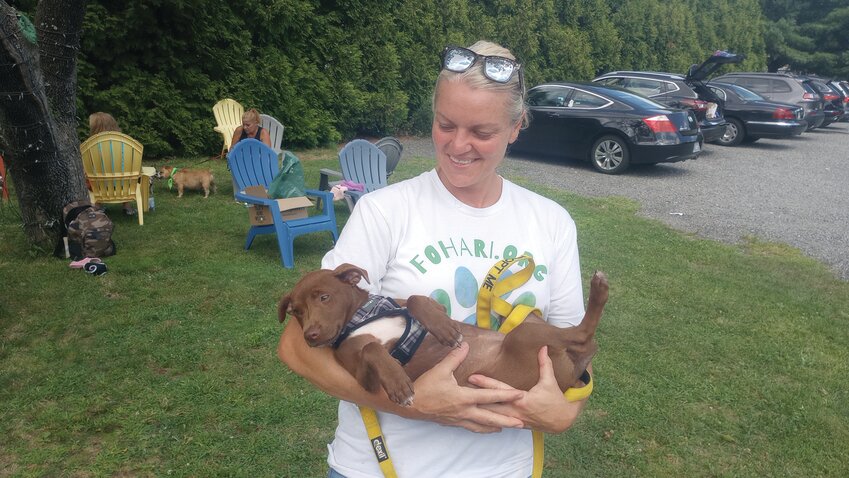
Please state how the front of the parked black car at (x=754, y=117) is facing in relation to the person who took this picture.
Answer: facing away from the viewer and to the left of the viewer

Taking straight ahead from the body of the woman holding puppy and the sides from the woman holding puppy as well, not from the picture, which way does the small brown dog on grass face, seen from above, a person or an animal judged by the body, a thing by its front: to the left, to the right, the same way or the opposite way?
to the right

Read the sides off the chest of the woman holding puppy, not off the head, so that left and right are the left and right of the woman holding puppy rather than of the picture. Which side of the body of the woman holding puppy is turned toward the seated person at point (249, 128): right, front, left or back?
back

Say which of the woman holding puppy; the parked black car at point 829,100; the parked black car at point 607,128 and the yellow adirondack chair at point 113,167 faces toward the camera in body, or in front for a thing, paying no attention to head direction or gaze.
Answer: the woman holding puppy

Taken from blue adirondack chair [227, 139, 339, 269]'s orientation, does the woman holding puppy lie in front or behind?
in front

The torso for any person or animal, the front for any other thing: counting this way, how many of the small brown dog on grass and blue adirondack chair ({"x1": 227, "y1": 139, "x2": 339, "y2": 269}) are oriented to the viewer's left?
1

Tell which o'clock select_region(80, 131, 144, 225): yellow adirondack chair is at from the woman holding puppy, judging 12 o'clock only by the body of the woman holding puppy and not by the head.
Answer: The yellow adirondack chair is roughly at 5 o'clock from the woman holding puppy.

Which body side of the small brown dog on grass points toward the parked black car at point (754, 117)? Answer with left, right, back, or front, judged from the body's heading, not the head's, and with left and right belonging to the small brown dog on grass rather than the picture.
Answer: back

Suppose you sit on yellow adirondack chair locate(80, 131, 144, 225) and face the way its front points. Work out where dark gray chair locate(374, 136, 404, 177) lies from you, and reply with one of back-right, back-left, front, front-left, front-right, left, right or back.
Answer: right

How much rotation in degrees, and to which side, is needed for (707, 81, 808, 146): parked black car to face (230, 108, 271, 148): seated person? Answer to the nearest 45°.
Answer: approximately 90° to its left

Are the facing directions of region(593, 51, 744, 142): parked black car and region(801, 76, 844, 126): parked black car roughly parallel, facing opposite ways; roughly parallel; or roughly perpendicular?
roughly parallel

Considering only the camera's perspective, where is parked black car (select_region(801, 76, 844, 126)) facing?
facing away from the viewer and to the left of the viewer

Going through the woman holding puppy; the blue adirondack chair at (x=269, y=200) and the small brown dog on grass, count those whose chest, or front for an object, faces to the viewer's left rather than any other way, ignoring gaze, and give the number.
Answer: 1

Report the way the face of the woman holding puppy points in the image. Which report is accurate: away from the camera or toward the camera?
toward the camera

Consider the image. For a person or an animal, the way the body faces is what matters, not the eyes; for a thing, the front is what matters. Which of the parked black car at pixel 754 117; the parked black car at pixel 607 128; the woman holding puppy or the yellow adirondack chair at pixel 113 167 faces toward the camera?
the woman holding puppy

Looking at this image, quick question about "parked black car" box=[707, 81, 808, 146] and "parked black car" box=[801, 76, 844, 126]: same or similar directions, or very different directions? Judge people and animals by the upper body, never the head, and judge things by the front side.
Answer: same or similar directions
